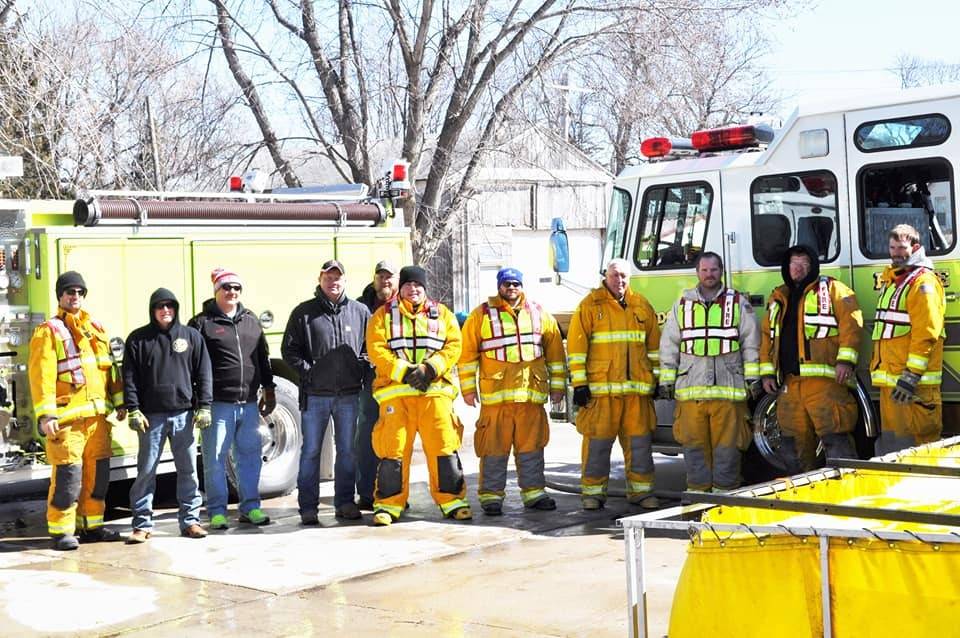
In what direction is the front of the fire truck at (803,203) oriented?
to the viewer's left

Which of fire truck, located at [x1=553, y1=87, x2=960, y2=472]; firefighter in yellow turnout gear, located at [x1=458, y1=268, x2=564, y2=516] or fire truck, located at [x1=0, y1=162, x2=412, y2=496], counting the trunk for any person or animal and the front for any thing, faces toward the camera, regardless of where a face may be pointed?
the firefighter in yellow turnout gear

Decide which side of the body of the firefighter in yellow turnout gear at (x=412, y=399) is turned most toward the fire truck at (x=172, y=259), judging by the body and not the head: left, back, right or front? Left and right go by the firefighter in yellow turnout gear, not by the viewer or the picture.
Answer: right

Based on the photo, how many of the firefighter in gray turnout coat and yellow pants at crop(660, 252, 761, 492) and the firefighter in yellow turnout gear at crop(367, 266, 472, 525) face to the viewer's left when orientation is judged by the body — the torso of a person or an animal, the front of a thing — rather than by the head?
0

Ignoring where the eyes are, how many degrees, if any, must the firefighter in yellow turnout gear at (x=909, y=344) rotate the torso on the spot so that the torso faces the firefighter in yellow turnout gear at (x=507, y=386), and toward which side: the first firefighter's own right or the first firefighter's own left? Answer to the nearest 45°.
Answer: approximately 45° to the first firefighter's own right

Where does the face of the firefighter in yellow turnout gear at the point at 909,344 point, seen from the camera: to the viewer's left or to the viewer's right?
to the viewer's left

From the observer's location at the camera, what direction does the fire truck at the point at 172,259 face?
facing to the left of the viewer

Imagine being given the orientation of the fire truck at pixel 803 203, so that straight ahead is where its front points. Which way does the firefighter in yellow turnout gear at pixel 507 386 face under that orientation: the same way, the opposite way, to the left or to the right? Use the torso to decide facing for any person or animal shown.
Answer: to the left

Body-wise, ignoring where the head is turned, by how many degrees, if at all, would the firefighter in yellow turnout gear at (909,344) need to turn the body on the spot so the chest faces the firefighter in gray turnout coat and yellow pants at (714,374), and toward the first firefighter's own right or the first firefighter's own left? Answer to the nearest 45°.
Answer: approximately 45° to the first firefighter's own right

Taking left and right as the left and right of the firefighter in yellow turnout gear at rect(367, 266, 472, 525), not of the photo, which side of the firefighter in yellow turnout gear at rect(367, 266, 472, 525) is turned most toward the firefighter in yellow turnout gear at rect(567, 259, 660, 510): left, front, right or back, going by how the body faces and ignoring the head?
left

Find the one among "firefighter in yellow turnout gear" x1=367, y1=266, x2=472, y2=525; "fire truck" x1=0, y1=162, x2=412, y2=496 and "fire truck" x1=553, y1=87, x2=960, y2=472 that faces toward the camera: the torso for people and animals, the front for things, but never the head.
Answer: the firefighter in yellow turnout gear
